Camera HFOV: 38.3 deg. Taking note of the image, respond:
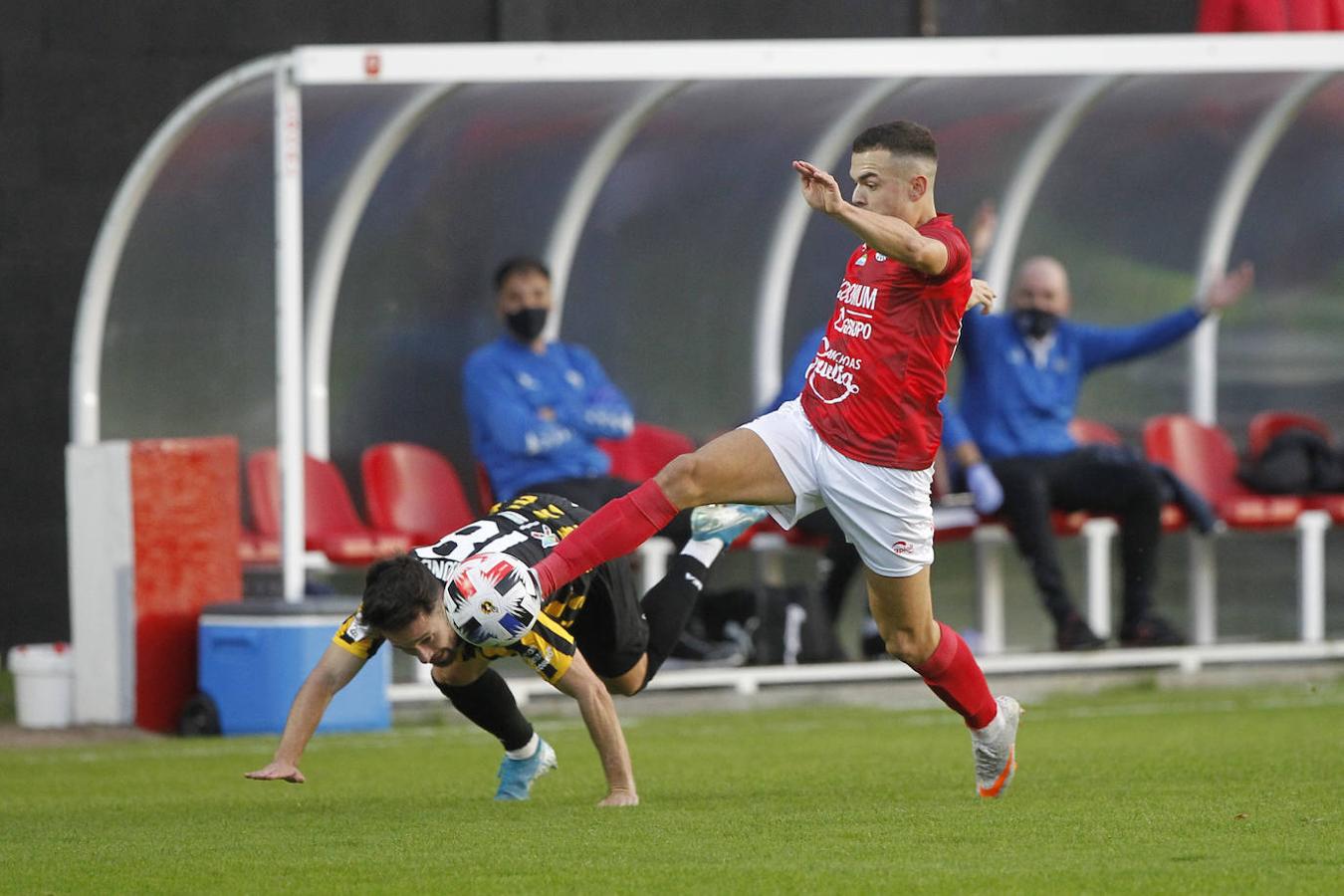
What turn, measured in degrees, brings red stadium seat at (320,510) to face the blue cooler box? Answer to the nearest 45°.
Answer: approximately 45° to its right

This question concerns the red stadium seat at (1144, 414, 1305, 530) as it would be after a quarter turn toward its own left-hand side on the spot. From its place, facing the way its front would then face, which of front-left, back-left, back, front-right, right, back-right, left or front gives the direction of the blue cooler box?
back

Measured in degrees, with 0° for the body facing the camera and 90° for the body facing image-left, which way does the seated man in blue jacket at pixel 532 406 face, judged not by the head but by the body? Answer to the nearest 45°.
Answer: approximately 315°

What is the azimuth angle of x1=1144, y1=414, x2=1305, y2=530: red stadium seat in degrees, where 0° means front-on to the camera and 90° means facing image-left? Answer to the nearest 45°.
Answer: approximately 315°

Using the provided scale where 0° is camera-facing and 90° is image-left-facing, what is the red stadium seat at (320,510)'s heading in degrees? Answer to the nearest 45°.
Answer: approximately 315°
